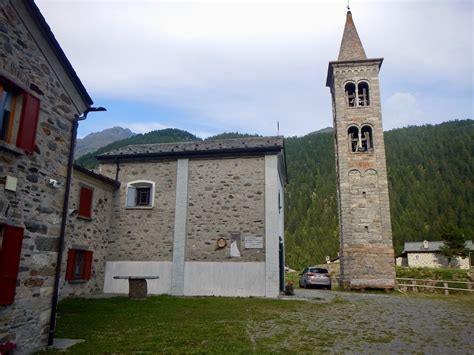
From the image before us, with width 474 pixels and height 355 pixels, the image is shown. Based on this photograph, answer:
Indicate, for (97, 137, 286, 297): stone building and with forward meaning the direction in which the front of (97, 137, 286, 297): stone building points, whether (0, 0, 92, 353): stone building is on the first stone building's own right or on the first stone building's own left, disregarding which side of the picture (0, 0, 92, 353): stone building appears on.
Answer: on the first stone building's own right

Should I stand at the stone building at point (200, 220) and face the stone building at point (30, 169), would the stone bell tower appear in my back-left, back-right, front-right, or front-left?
back-left
